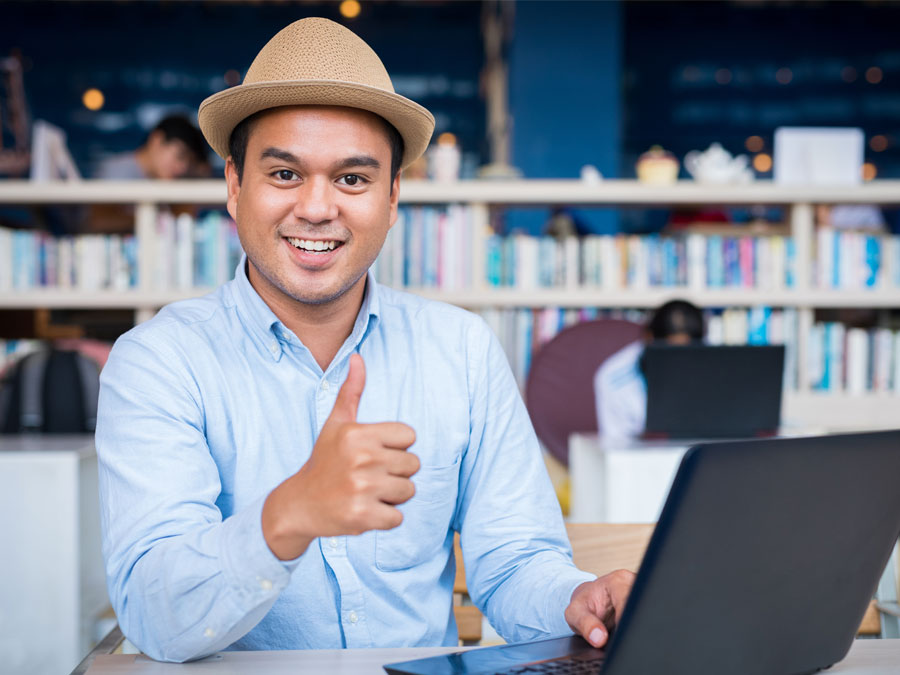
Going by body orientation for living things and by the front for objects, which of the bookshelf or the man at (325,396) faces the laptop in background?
the bookshelf

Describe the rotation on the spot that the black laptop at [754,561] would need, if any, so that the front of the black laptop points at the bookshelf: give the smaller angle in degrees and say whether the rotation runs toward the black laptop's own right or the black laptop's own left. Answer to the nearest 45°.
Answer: approximately 45° to the black laptop's own right

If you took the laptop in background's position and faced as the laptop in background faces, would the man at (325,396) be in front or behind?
behind

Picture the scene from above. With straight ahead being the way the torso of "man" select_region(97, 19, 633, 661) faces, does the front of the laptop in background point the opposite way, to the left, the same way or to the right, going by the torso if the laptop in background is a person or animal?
the opposite way

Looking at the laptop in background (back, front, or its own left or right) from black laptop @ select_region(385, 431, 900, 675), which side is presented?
back

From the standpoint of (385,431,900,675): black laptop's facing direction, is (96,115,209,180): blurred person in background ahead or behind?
ahead

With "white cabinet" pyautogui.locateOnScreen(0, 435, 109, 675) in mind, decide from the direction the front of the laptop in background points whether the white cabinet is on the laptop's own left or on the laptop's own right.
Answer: on the laptop's own left

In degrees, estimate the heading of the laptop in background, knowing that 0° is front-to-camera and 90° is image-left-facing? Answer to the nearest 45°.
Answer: approximately 180°

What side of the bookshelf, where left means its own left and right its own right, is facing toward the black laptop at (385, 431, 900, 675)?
front

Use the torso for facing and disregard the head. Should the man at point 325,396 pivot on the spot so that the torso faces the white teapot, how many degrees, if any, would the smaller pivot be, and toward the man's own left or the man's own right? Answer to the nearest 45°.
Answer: approximately 135° to the man's own left

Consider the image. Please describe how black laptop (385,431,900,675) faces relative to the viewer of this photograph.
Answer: facing away from the viewer and to the left of the viewer

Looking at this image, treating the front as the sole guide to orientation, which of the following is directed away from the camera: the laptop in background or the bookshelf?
the laptop in background

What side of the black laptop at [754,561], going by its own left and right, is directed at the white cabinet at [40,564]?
front

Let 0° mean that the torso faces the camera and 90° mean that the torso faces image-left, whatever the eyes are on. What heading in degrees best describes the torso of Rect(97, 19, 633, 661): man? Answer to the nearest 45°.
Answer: approximately 0°

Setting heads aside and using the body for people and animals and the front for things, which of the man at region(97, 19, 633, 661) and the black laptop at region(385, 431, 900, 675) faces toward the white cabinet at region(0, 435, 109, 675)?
the black laptop

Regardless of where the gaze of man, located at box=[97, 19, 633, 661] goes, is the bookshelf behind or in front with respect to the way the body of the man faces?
behind
